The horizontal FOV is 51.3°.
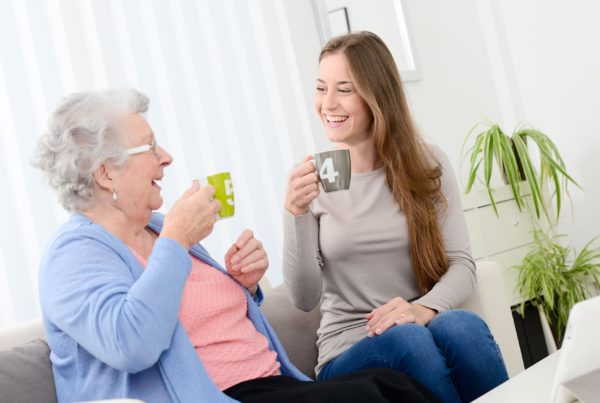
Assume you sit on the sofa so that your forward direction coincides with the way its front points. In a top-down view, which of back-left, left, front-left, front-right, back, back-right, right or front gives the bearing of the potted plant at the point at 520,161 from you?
back-left

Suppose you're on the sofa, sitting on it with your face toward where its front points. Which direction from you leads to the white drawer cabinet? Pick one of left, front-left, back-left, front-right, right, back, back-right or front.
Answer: back-left

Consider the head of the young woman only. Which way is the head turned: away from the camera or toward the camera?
toward the camera

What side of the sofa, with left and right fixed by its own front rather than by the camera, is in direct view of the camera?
front

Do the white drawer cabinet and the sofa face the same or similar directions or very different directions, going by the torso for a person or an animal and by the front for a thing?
same or similar directions

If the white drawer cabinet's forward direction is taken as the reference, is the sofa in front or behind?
in front

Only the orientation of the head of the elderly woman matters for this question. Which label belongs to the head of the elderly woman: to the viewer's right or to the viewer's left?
to the viewer's right
